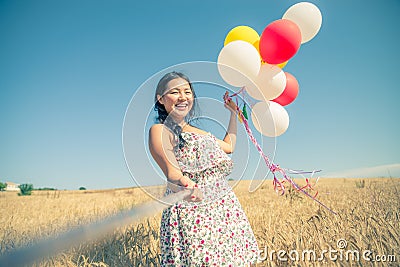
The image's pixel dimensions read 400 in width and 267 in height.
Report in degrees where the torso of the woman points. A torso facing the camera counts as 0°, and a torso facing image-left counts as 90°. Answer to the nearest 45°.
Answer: approximately 315°

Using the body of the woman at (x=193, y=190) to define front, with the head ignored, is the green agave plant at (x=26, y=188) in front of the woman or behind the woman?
behind
